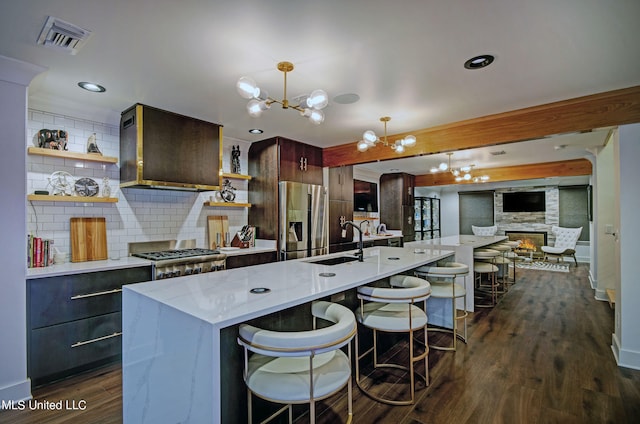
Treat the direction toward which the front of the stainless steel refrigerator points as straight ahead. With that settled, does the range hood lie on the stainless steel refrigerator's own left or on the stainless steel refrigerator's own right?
on the stainless steel refrigerator's own right

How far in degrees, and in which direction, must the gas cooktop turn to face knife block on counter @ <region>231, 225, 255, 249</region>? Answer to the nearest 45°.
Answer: approximately 90° to its left

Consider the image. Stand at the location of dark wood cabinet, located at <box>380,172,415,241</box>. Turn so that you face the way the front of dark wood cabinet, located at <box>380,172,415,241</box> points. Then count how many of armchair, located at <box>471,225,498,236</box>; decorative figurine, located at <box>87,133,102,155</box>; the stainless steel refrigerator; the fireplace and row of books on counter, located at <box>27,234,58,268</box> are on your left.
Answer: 2

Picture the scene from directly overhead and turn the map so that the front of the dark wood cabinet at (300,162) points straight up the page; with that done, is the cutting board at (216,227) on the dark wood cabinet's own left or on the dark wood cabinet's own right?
on the dark wood cabinet's own right

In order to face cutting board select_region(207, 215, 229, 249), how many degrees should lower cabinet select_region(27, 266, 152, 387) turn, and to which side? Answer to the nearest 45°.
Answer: approximately 90° to its left

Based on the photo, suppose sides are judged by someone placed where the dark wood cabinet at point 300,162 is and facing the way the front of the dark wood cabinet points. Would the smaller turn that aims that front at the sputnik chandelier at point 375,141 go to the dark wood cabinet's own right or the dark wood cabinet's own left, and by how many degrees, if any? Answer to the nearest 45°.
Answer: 0° — it already faces it

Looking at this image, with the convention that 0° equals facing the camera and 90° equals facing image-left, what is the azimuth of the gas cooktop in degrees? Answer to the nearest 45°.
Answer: approximately 315°

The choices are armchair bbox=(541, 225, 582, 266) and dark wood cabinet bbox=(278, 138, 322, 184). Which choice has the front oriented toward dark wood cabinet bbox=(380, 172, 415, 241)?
the armchair

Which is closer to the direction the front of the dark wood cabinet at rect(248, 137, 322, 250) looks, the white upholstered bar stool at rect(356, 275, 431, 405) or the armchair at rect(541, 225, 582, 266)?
the white upholstered bar stool

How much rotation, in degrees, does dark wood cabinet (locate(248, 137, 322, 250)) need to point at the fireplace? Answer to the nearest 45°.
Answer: approximately 90° to its left
